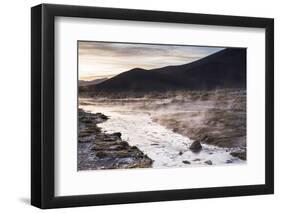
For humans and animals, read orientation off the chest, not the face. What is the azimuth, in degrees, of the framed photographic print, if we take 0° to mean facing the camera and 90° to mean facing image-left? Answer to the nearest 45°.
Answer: approximately 315°
